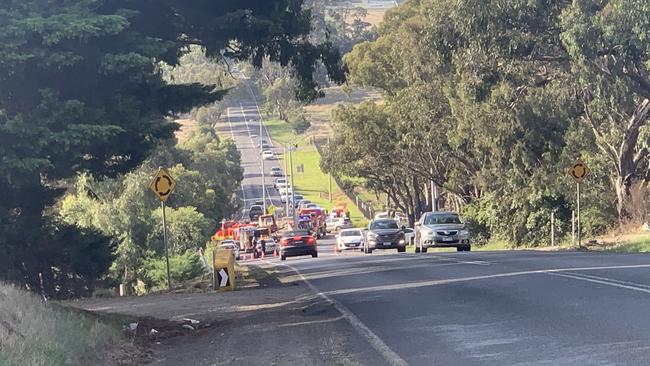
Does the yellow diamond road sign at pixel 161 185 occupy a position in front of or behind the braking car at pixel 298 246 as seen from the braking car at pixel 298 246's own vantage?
behind

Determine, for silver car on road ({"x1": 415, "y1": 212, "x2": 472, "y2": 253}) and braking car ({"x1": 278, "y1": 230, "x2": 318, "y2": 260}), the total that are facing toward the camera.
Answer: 1

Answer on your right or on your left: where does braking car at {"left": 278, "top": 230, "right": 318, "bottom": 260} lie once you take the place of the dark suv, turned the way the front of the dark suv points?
on your right

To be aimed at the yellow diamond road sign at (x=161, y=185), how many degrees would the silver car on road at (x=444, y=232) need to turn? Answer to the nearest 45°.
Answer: approximately 45° to its right

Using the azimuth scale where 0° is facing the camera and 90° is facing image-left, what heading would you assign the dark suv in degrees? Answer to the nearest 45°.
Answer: approximately 0°

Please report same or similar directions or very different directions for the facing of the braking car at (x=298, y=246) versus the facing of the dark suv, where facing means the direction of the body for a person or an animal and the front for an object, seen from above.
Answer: very different directions

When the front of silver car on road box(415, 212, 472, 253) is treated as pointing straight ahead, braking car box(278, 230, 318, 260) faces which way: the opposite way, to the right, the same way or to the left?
the opposite way

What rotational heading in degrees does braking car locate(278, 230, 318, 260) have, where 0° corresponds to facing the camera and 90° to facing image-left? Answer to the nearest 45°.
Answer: approximately 180°

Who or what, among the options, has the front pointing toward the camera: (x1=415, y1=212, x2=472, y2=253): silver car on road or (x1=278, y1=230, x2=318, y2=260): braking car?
(x1=415, y1=212, x2=472, y2=253): silver car on road

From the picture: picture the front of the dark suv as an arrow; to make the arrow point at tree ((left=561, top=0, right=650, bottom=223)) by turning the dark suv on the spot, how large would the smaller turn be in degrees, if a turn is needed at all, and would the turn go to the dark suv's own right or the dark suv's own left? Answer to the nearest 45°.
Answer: approximately 45° to the dark suv's own left
